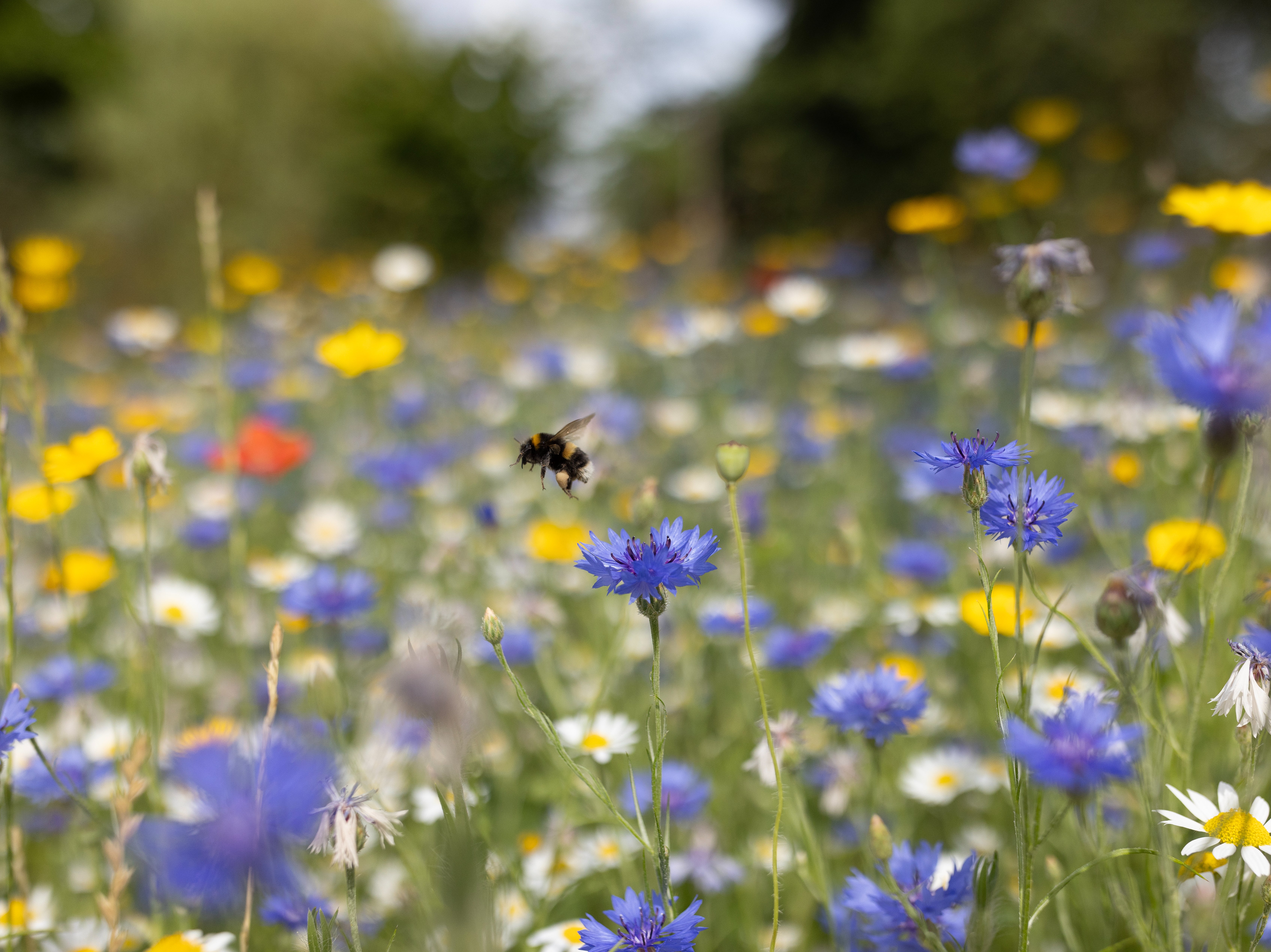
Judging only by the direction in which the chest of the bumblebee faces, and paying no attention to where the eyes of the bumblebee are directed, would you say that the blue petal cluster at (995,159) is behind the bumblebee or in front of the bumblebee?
behind

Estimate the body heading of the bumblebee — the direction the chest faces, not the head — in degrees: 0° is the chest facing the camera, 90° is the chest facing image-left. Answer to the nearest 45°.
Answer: approximately 90°
